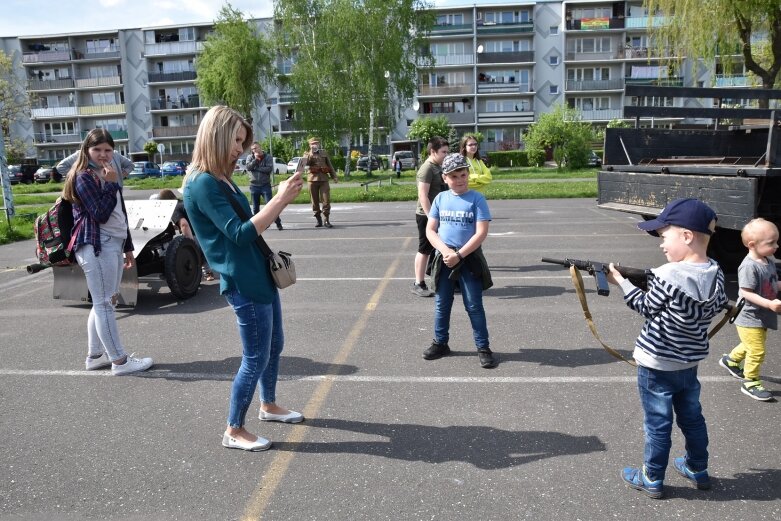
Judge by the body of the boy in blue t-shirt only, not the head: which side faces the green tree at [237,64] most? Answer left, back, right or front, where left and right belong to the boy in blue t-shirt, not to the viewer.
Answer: back

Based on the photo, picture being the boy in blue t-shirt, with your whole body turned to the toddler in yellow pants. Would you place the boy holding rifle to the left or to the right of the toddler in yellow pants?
right

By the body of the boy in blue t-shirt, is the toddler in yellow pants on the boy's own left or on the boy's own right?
on the boy's own left

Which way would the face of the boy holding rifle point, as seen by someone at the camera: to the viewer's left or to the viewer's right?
to the viewer's left

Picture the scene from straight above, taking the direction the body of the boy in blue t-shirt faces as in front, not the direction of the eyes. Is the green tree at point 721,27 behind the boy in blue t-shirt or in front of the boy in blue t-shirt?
behind

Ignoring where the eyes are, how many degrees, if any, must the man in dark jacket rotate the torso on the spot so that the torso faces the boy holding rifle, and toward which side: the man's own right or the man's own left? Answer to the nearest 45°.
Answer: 0° — they already face them

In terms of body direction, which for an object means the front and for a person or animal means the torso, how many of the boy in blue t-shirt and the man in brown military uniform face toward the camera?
2

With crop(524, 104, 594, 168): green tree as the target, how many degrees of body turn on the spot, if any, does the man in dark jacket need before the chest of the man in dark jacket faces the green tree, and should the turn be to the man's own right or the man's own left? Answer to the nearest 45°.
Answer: approximately 135° to the man's own left

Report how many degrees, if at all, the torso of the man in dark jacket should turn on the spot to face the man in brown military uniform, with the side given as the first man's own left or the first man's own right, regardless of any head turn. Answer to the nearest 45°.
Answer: approximately 90° to the first man's own left

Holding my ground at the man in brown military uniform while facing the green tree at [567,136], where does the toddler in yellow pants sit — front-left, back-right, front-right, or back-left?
back-right

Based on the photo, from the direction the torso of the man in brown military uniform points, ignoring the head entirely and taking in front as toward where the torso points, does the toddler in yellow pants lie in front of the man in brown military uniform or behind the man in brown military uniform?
in front

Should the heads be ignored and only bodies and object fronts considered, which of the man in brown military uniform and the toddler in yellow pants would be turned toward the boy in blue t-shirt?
the man in brown military uniform
